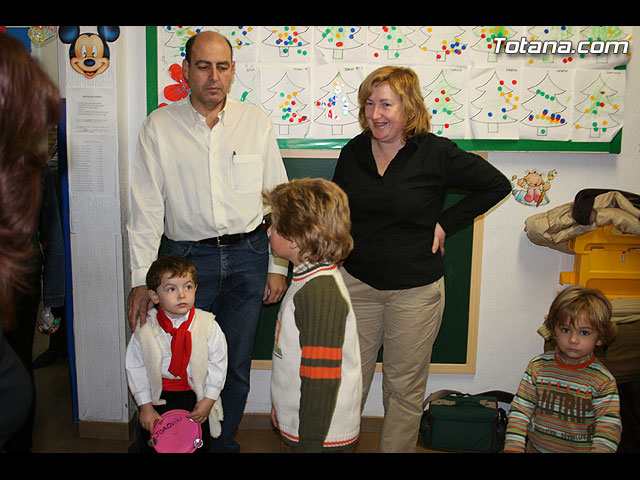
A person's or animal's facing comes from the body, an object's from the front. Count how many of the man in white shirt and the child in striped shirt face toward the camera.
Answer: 2

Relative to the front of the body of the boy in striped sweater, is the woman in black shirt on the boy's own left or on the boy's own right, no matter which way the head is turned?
on the boy's own right

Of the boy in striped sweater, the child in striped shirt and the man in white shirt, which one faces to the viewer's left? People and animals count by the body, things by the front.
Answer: the boy in striped sweater

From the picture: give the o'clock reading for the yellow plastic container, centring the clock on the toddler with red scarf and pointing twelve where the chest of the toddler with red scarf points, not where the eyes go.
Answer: The yellow plastic container is roughly at 9 o'clock from the toddler with red scarf.

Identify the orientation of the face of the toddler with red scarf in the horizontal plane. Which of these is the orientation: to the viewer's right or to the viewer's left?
to the viewer's right

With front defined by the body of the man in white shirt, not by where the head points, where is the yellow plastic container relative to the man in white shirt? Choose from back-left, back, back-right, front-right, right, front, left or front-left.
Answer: left

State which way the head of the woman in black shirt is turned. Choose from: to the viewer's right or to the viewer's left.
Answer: to the viewer's left
